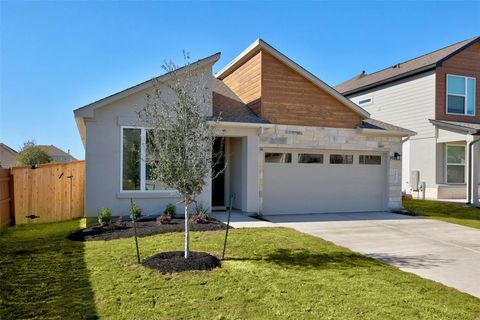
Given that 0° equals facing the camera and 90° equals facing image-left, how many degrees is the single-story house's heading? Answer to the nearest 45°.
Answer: approximately 0°

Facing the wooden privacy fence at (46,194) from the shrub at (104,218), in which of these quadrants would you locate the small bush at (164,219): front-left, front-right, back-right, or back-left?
back-right

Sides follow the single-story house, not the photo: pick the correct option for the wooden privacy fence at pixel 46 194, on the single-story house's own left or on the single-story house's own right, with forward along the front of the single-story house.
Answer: on the single-story house's own right

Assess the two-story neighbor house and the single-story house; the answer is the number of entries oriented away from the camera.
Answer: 0

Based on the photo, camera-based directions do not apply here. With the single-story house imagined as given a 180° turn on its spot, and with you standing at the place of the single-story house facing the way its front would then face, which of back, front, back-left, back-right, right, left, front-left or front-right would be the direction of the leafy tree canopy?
front-left

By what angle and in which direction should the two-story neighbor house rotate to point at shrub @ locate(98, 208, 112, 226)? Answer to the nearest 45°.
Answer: approximately 90° to its right

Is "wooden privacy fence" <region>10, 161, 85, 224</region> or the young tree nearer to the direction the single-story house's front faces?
the young tree

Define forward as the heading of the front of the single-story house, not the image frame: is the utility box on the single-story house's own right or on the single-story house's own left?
on the single-story house's own left

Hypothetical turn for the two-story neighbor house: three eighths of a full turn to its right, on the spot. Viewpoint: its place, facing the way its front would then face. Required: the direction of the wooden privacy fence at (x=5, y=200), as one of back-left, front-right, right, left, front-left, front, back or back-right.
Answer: front-left

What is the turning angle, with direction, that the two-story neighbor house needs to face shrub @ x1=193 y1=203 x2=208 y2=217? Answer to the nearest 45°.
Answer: approximately 90° to its right

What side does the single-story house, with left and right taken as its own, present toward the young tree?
front
